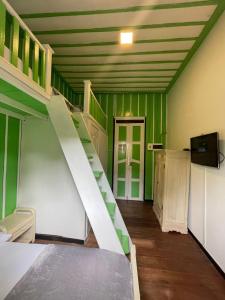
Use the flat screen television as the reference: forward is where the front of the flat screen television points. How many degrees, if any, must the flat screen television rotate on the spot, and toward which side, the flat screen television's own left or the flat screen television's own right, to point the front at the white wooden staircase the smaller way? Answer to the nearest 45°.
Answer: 0° — it already faces it

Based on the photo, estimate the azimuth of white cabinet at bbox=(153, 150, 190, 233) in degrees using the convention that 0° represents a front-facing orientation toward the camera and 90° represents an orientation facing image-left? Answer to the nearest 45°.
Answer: approximately 90°

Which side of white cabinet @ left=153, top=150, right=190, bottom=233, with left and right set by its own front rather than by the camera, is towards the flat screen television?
left

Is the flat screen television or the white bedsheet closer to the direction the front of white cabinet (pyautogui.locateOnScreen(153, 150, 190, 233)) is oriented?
the white bedsheet

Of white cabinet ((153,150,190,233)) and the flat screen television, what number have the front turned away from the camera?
0

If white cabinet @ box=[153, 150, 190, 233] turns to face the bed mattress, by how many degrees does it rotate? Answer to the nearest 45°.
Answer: approximately 90° to its left

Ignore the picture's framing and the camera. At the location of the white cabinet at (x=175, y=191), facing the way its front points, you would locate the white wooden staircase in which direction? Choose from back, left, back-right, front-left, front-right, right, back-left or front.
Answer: front-left

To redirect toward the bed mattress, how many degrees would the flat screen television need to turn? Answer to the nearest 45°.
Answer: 0° — it already faces it

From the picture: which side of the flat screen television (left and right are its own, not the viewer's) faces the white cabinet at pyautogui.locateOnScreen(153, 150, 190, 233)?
right

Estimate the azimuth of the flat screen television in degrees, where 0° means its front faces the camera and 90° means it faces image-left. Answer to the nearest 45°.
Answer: approximately 45°

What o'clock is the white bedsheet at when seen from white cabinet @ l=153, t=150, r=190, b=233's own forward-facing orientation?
The white bedsheet is roughly at 10 o'clock from the white cabinet.
